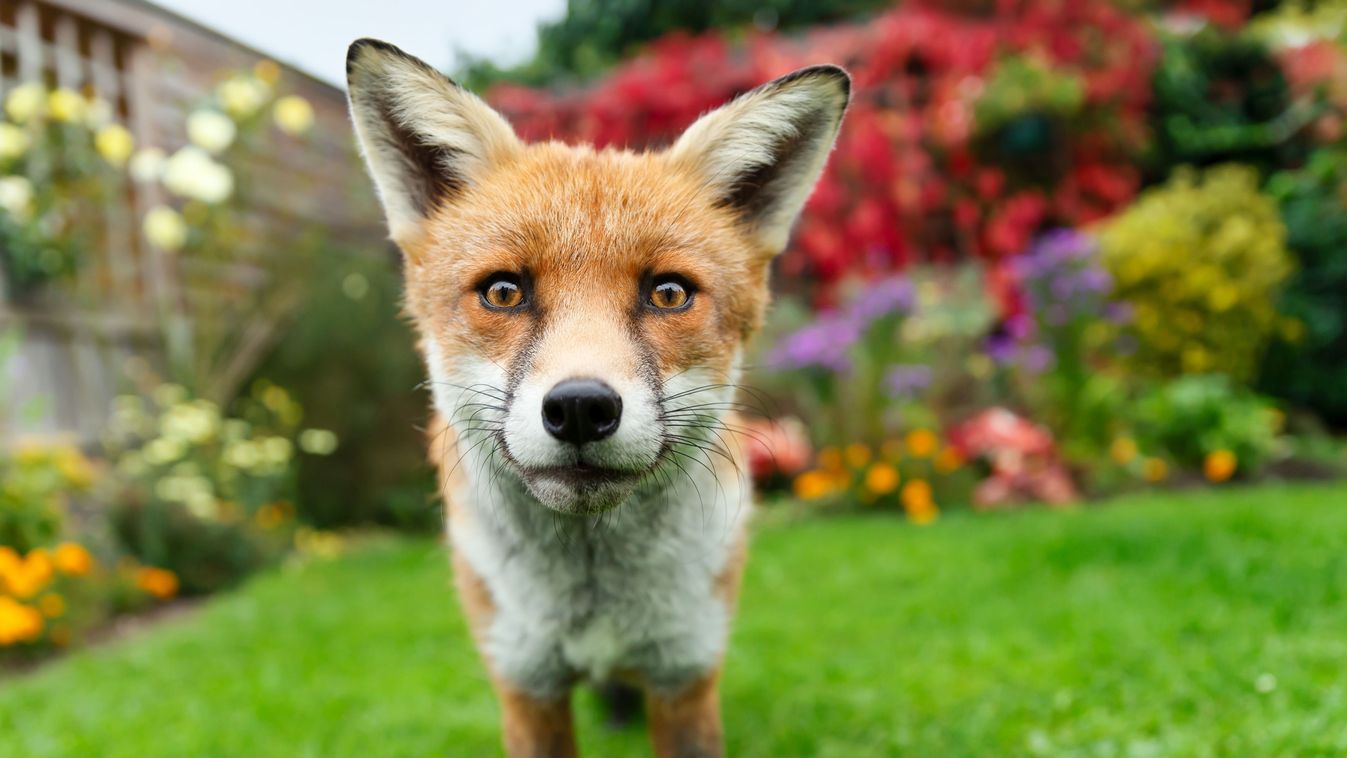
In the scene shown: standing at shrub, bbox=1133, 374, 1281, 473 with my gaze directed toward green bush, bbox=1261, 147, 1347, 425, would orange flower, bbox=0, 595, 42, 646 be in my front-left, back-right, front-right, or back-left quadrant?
back-left

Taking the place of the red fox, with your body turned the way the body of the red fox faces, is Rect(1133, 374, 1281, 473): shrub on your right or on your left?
on your left

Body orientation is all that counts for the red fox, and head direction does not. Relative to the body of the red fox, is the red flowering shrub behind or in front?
behind

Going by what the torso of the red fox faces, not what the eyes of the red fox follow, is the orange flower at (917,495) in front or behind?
behind

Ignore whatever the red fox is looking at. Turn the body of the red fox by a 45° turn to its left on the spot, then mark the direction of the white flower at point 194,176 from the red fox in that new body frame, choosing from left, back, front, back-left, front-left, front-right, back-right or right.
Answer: back

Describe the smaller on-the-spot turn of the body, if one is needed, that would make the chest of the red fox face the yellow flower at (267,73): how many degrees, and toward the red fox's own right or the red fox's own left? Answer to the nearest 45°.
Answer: approximately 135° to the red fox's own right

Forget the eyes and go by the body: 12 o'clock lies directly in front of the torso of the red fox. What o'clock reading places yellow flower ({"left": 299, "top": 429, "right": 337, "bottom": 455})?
The yellow flower is roughly at 5 o'clock from the red fox.

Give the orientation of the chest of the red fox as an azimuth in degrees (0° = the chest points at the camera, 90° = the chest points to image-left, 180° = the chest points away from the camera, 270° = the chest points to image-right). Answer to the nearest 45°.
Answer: approximately 0°

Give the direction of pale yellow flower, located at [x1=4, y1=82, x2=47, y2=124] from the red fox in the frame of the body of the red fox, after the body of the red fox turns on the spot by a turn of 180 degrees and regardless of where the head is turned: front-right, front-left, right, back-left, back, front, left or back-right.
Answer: front-left

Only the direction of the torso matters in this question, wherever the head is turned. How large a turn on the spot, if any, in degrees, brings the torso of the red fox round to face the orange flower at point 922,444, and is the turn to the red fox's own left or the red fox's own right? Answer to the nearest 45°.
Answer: approximately 135° to the red fox's own left
